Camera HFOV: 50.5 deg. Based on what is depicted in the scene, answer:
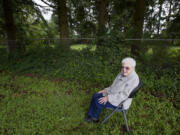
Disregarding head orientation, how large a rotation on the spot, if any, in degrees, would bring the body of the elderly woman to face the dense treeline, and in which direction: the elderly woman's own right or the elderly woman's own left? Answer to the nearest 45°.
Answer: approximately 135° to the elderly woman's own right

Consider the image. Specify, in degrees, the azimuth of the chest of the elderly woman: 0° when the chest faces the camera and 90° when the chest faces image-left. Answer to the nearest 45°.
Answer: approximately 45°
